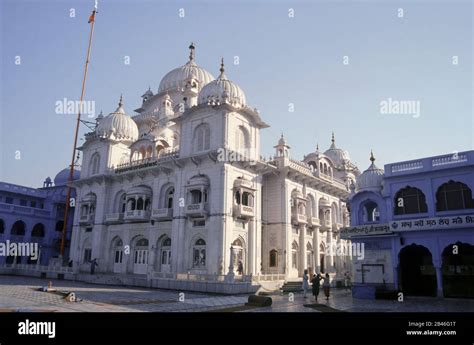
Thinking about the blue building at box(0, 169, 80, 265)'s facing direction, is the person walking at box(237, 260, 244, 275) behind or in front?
in front

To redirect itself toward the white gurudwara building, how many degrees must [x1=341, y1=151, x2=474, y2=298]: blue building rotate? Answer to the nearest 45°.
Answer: approximately 45° to its right

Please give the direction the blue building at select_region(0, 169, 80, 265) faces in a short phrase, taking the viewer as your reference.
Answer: facing the viewer and to the right of the viewer

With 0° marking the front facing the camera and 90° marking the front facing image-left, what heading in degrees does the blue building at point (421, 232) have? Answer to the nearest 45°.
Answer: approximately 45°

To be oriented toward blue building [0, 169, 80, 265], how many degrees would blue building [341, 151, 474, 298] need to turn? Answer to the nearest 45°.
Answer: approximately 45° to its right

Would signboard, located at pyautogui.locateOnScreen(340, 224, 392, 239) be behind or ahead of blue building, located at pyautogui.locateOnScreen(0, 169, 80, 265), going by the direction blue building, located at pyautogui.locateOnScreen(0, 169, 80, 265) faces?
ahead

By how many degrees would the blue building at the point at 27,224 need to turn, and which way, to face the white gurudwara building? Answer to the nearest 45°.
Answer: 0° — it already faces it

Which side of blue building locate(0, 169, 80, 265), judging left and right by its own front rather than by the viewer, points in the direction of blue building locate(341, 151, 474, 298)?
front

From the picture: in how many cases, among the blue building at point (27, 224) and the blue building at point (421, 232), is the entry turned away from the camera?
0
